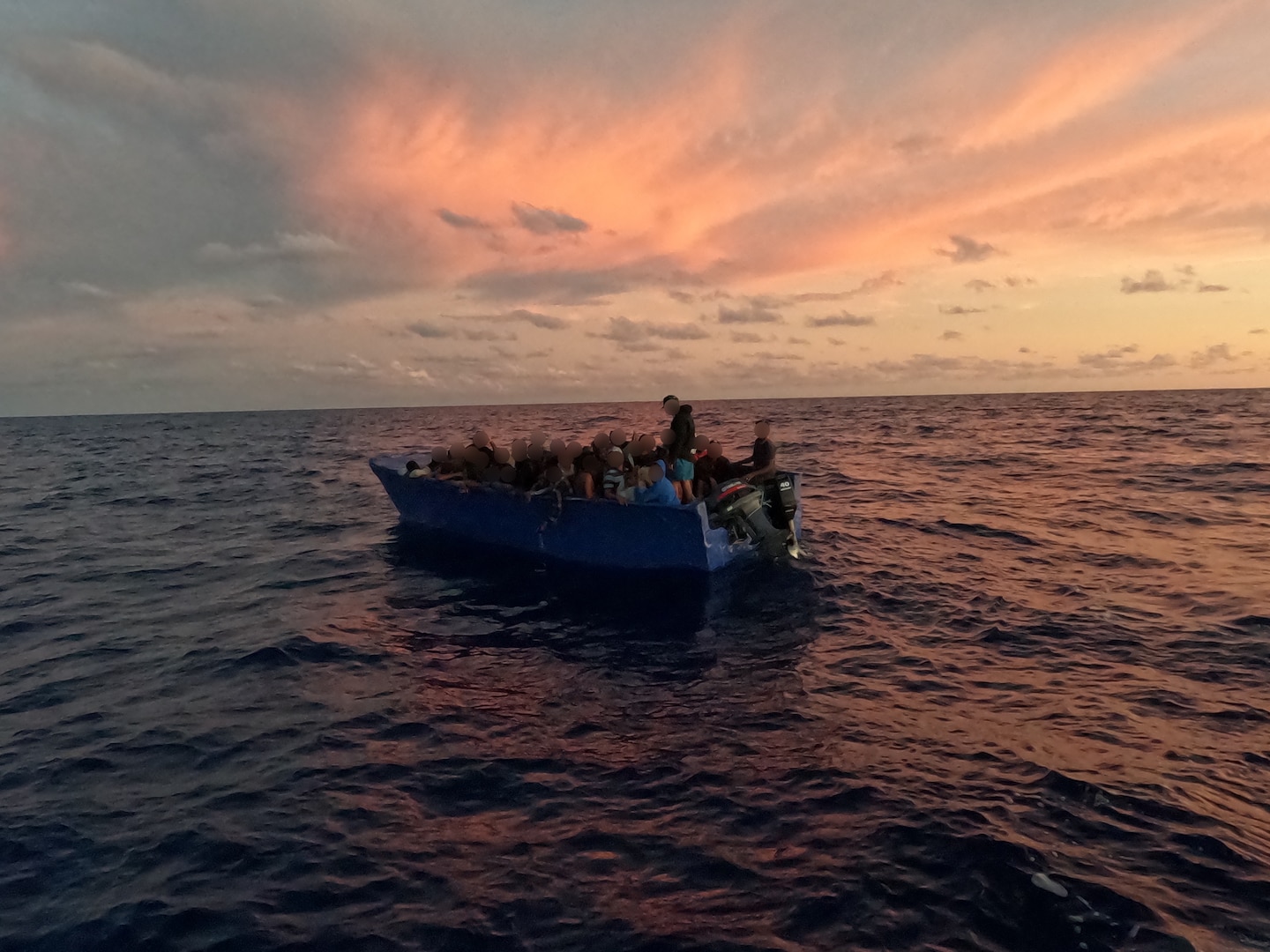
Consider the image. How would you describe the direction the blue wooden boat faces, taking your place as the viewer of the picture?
facing away from the viewer and to the left of the viewer

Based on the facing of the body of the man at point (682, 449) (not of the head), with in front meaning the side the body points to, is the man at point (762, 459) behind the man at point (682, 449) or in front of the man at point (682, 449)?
behind
